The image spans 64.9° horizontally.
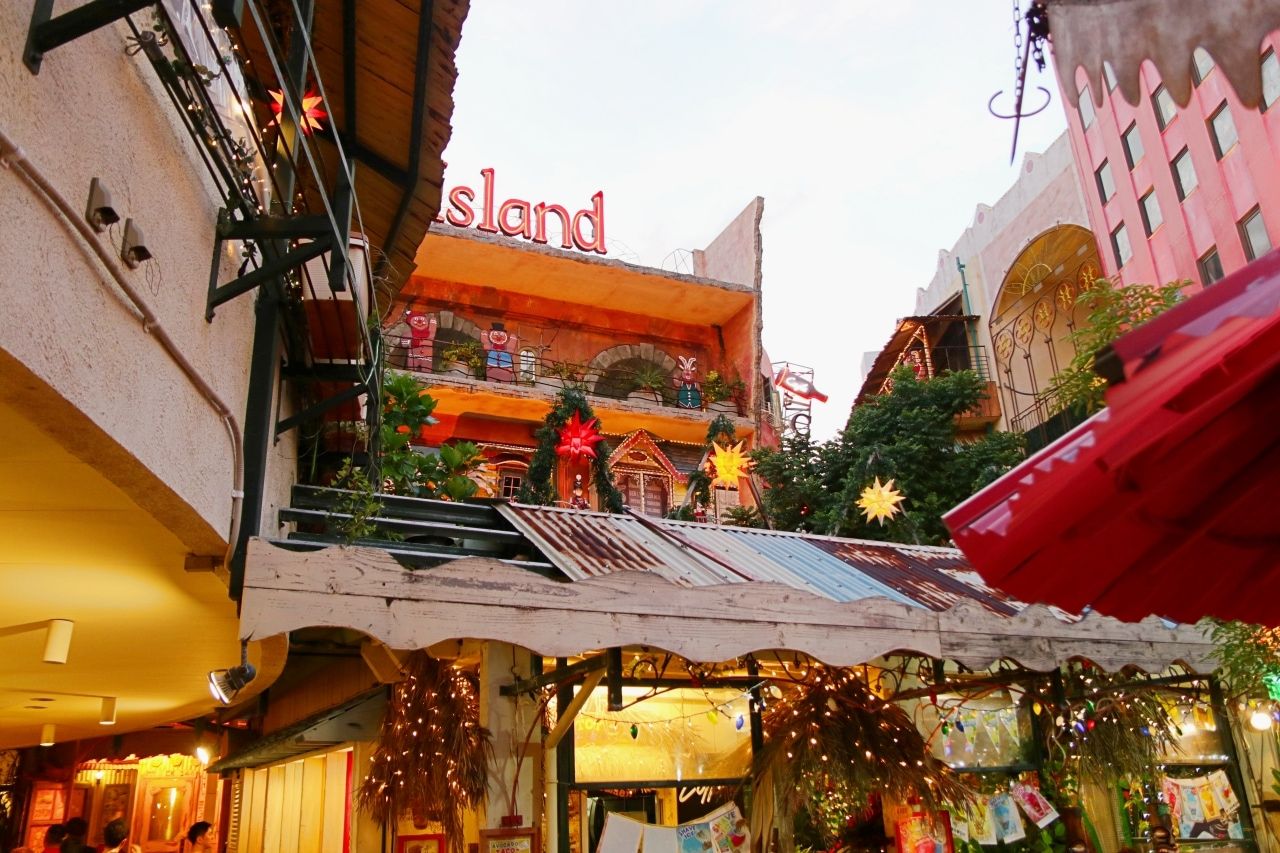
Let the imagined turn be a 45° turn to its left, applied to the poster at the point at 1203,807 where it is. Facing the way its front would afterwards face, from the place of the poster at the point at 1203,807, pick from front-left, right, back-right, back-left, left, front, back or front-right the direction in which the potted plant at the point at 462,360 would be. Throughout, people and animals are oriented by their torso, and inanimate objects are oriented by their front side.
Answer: back-right

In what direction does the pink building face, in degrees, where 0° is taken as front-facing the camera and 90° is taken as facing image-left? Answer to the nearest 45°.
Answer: approximately 45°

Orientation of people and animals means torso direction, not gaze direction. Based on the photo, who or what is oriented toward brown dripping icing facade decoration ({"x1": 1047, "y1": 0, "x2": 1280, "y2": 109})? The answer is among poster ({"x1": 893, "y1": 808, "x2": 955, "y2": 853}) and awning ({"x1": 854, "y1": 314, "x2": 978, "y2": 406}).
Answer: the poster

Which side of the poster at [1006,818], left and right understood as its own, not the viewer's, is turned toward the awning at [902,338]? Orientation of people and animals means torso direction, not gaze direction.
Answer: back

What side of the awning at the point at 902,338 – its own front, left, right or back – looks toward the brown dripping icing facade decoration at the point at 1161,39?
left

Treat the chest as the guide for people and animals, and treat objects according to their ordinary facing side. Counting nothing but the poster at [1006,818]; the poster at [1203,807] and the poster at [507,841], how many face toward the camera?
3

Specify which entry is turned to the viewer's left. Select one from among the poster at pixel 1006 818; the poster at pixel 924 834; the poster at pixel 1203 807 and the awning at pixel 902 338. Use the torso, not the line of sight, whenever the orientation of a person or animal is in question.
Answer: the awning

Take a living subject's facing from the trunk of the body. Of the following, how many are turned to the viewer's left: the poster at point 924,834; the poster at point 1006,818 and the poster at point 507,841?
0

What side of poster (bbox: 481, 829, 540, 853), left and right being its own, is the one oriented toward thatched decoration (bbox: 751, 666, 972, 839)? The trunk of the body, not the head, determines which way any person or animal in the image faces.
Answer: left

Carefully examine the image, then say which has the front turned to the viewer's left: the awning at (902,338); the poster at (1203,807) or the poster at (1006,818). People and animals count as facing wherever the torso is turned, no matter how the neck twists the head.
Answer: the awning

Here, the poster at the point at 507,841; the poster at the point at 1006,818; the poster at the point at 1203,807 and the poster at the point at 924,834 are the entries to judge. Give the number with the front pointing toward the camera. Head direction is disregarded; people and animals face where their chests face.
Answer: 4

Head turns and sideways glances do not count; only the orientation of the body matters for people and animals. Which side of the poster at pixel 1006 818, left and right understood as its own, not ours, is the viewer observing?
front

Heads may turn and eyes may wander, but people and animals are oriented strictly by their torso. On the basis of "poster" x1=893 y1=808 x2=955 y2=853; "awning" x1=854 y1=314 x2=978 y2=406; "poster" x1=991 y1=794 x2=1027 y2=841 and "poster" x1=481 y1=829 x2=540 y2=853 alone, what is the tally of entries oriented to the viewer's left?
1

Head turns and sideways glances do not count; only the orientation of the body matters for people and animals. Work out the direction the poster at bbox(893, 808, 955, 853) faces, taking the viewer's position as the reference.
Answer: facing the viewer
